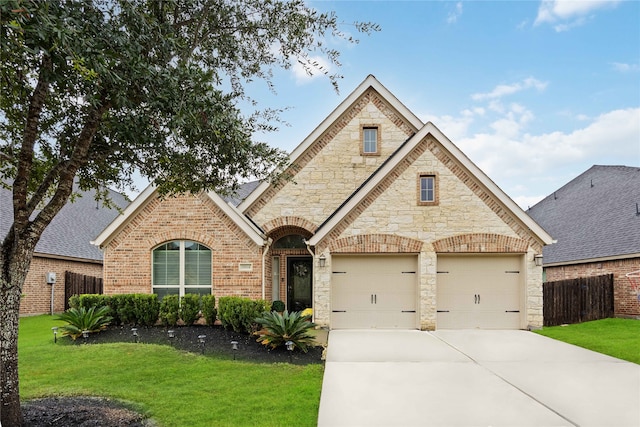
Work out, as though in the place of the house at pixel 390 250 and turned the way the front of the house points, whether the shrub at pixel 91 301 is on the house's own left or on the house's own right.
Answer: on the house's own right

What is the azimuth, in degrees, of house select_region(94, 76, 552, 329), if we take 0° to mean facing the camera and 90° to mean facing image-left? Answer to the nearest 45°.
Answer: approximately 0°

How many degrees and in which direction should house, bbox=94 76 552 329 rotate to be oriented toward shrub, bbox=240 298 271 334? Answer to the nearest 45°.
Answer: approximately 45° to its right
